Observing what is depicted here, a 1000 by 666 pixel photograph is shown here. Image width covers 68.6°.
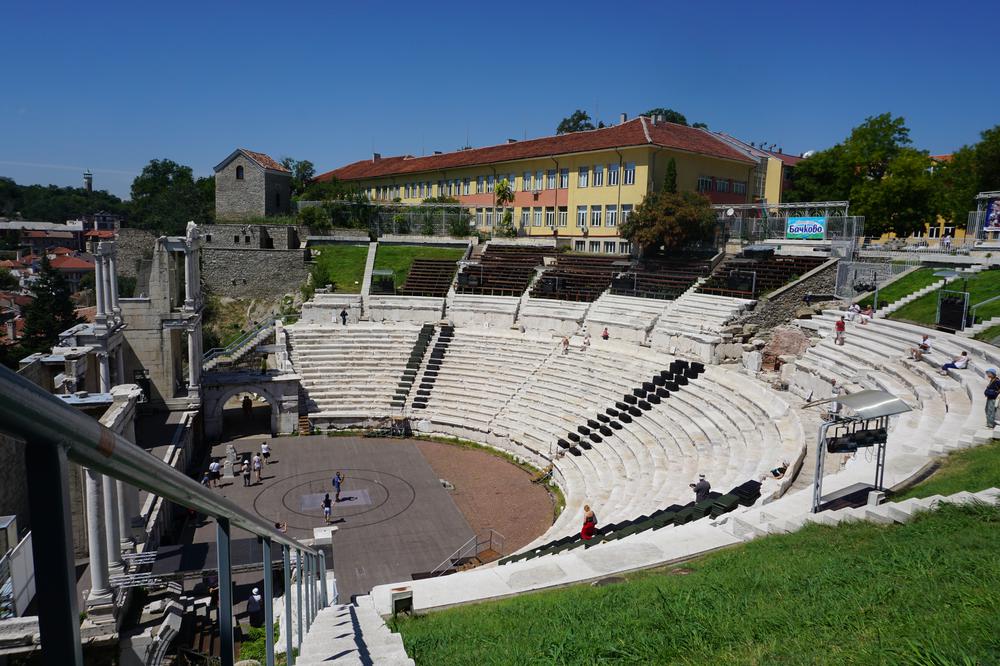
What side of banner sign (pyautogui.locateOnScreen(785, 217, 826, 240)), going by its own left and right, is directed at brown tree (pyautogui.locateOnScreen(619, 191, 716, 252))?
right

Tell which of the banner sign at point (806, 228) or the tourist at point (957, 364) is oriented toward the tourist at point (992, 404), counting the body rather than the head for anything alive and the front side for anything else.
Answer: the banner sign

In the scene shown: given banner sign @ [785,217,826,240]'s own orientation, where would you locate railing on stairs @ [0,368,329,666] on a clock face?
The railing on stairs is roughly at 12 o'clock from the banner sign.

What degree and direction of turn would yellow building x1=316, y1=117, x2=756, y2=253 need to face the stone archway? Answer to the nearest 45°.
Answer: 0° — it already faces it

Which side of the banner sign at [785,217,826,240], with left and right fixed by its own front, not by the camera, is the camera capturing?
front

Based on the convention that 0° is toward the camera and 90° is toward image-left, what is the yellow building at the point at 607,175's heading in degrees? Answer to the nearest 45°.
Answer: approximately 45°

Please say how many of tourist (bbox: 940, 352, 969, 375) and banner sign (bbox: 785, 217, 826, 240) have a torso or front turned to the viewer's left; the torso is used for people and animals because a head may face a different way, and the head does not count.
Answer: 1

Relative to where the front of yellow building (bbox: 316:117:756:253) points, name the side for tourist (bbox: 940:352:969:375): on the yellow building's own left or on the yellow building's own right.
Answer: on the yellow building's own left

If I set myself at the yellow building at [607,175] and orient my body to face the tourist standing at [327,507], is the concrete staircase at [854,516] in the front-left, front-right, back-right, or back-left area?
front-left

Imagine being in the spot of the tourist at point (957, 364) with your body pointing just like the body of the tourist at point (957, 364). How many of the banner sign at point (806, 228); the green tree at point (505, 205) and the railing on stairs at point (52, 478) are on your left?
1

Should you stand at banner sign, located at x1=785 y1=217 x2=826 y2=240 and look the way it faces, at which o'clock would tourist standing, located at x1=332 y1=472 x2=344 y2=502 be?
The tourist standing is roughly at 1 o'clock from the banner sign.

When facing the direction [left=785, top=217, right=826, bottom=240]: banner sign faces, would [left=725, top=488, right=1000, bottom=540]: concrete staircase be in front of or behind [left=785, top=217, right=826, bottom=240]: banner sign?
in front

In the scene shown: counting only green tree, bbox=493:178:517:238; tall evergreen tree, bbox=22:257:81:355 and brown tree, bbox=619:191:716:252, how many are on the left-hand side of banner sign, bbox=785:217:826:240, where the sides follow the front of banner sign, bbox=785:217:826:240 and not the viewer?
0

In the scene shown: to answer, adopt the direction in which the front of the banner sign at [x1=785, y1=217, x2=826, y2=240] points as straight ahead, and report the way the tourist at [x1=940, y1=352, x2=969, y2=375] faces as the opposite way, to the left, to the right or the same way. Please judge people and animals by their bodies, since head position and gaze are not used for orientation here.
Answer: to the right

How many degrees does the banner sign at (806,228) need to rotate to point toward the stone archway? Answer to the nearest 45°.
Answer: approximately 45° to its right

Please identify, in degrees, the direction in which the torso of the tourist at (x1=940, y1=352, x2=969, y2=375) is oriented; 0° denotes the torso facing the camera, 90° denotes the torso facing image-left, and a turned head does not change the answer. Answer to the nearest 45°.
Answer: approximately 90°

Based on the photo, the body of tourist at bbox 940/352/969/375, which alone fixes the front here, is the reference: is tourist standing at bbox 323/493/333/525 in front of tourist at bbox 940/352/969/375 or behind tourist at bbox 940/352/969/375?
in front
